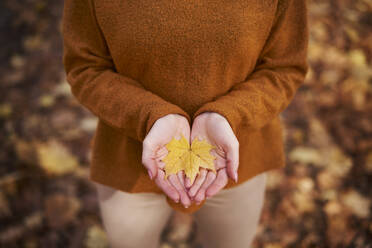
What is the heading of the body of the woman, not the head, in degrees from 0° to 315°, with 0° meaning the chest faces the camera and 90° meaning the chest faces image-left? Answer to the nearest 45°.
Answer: approximately 0°
